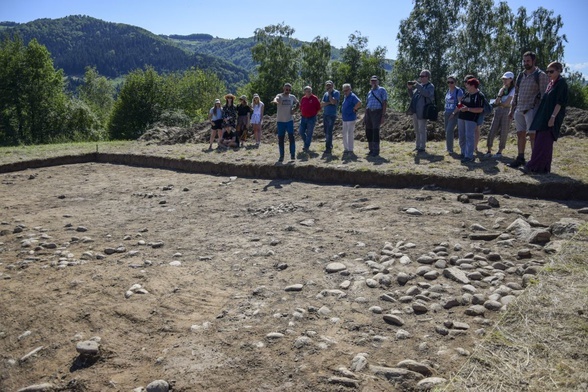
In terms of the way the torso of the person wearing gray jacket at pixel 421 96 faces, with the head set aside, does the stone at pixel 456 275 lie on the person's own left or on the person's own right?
on the person's own left

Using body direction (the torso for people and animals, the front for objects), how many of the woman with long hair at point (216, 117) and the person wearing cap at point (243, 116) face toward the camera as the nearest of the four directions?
2

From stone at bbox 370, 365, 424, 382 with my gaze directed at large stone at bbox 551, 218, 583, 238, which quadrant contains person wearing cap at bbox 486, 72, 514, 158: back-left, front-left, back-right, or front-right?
front-left

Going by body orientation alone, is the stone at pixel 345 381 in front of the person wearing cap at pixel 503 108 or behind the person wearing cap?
in front

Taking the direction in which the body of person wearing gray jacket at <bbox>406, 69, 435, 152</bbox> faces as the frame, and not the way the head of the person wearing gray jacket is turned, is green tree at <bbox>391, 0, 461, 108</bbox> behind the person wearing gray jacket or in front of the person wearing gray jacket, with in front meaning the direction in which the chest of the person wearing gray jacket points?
behind

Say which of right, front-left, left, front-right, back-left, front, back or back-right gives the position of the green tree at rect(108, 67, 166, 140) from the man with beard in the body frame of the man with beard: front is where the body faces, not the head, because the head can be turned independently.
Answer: right

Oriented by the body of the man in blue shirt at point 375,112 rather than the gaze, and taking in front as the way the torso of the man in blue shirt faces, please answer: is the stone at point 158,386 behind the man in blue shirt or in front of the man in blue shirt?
in front

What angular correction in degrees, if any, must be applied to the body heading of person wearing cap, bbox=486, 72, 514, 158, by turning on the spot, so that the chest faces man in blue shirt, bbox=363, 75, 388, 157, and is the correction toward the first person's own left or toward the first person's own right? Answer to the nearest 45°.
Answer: approximately 45° to the first person's own right

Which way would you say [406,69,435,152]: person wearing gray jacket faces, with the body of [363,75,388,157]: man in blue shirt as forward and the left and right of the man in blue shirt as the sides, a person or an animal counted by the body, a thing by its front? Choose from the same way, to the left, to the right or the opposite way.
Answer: the same way

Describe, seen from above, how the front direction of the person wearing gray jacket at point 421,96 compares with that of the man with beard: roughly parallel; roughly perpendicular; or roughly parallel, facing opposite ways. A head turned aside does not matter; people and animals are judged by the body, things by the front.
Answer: roughly parallel

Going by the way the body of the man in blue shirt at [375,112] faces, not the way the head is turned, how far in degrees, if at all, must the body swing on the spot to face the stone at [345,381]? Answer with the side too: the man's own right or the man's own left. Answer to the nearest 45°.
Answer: approximately 45° to the man's own left

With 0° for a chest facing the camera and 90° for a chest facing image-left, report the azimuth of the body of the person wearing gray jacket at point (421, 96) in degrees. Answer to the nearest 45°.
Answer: approximately 45°

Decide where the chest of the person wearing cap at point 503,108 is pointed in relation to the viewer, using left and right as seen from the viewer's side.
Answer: facing the viewer and to the left of the viewer

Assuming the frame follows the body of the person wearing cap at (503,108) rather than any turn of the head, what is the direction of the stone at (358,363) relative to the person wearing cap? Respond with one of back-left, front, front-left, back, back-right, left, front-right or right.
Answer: front-left

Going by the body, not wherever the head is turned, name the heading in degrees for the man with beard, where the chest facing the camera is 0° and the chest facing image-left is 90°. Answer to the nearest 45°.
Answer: approximately 45°

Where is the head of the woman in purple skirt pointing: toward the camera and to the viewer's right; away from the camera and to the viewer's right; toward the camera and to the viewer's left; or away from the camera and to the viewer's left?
toward the camera and to the viewer's left

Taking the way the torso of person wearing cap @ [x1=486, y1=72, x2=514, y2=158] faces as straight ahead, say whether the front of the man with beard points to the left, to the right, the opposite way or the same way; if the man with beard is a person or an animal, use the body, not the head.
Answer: the same way

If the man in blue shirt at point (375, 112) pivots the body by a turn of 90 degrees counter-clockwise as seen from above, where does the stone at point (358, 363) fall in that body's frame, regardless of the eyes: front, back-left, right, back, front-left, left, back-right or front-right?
front-right

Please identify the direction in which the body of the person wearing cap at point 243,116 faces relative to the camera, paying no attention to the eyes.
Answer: toward the camera

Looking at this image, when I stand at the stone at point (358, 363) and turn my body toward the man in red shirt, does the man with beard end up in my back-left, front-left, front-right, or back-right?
front-right

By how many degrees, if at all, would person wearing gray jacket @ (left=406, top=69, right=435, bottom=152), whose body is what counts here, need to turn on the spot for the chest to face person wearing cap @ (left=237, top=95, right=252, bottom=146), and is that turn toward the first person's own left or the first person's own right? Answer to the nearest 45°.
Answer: approximately 90° to the first person's own right

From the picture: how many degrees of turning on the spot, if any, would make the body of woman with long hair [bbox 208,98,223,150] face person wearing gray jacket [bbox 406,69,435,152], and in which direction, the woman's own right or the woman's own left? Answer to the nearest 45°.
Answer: approximately 45° to the woman's own left
